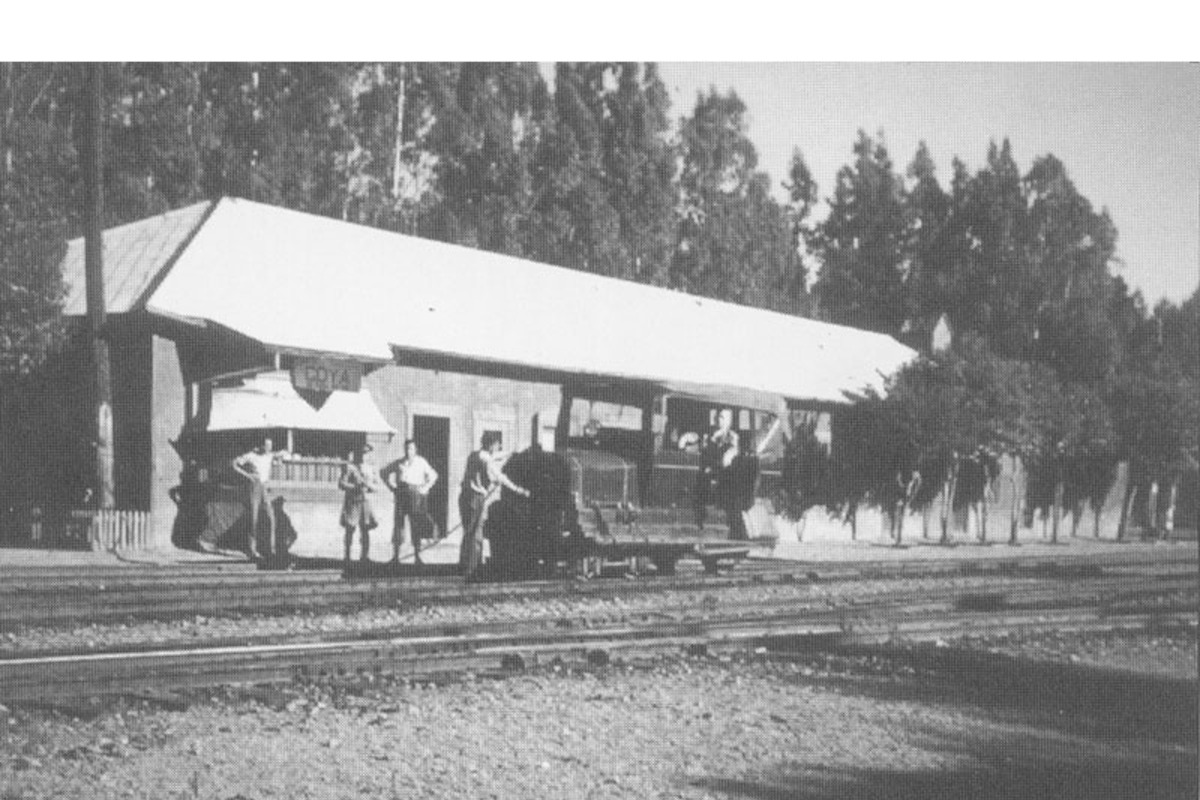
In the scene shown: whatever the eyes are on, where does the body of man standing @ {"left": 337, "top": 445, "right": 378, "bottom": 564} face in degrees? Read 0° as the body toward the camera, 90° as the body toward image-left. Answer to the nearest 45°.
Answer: approximately 0°

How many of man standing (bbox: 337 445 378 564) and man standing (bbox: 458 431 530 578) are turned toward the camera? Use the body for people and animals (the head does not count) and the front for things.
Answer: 1

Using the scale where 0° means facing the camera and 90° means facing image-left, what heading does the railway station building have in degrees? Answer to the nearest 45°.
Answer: approximately 315°

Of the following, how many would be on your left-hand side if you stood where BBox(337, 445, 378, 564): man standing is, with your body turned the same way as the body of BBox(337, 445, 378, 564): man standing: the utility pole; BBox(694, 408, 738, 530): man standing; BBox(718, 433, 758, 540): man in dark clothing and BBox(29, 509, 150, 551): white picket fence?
2

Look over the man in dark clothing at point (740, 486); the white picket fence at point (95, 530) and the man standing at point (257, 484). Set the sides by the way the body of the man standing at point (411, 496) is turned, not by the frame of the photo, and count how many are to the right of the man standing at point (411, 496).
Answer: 2

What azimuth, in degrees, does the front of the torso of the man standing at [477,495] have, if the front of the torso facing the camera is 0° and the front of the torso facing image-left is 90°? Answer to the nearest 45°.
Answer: approximately 270°

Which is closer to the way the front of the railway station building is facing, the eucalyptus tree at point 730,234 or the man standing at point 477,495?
the man standing

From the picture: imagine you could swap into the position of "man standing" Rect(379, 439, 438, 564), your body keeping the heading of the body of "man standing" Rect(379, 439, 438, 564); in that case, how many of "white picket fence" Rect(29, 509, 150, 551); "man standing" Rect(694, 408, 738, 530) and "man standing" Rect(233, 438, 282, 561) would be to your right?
2
